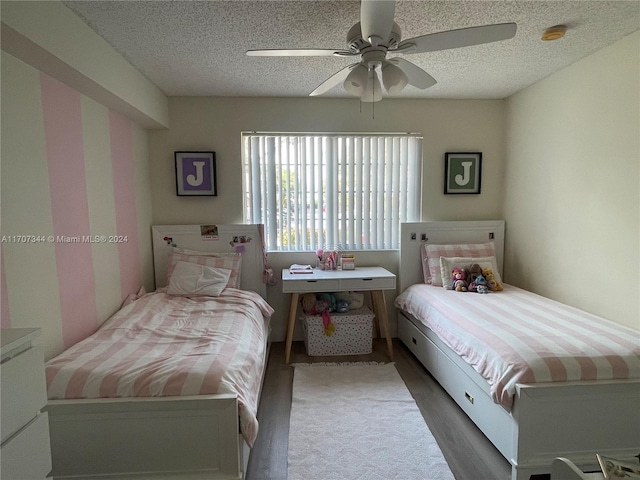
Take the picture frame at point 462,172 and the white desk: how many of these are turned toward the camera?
2

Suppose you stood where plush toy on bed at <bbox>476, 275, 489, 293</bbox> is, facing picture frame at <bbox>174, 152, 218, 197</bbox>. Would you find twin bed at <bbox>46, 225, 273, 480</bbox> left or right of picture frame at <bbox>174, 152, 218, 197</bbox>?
left

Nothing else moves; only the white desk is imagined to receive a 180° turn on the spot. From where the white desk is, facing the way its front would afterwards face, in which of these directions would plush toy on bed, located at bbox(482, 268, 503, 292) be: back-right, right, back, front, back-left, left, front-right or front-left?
right

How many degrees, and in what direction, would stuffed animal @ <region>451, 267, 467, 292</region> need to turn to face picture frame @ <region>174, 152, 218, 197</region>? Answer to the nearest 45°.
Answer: approximately 90° to its right

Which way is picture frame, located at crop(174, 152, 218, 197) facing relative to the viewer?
toward the camera

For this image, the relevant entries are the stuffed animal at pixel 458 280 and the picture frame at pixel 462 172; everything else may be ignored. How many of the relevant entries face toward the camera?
2

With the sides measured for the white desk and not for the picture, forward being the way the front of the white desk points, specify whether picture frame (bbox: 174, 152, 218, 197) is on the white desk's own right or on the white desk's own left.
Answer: on the white desk's own right

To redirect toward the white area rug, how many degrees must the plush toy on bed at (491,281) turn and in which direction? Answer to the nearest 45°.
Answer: approximately 45° to its right

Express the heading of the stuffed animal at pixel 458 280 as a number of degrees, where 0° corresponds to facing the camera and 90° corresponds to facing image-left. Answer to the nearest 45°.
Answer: approximately 0°

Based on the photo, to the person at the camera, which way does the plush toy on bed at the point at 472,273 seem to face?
facing the viewer

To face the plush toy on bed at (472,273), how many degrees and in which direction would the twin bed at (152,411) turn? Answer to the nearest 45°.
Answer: approximately 90° to its left

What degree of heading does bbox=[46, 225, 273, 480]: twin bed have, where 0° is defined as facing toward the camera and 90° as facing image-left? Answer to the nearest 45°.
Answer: approximately 0°

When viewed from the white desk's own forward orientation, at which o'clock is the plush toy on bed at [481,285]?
The plush toy on bed is roughly at 9 o'clock from the white desk.
